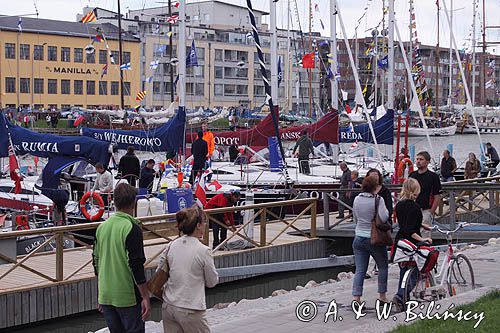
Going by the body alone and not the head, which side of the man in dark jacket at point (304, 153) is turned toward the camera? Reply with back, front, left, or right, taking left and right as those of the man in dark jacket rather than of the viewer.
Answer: back

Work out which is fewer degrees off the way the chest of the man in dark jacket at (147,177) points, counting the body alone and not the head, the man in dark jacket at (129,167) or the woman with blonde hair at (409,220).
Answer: the woman with blonde hair

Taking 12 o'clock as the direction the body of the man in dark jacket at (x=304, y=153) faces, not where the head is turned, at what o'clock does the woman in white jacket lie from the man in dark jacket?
The woman in white jacket is roughly at 6 o'clock from the man in dark jacket.

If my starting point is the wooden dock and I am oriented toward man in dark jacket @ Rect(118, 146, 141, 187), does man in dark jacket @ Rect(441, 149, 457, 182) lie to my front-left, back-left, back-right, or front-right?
front-right

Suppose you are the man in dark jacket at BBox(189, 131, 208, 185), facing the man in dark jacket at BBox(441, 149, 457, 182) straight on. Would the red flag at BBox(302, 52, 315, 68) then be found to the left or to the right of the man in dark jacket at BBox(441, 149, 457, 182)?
left

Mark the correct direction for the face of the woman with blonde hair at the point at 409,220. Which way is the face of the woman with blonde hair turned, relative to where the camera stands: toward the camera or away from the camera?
away from the camera

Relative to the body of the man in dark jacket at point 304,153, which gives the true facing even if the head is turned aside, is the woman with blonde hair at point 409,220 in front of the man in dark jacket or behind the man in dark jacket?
behind

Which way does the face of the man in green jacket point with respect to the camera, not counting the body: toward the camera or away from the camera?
away from the camera
